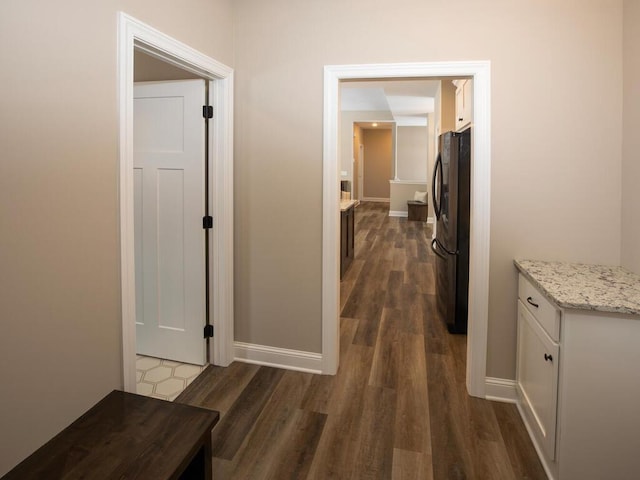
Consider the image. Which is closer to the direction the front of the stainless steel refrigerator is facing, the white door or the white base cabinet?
the white door

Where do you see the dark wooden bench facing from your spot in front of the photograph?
facing the viewer and to the right of the viewer

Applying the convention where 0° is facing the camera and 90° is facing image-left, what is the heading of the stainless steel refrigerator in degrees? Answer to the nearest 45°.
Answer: approximately 90°

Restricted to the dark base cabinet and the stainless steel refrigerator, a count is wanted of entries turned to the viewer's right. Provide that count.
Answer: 1

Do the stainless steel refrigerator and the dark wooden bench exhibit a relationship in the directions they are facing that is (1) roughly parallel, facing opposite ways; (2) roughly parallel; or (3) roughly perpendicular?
roughly parallel, facing opposite ways

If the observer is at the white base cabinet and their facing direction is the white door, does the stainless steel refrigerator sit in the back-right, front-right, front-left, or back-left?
front-right

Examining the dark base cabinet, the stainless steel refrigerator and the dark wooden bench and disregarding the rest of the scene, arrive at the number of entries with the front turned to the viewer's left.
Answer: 1

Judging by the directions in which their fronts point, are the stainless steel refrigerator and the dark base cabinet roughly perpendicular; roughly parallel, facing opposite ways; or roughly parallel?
roughly parallel, facing opposite ways

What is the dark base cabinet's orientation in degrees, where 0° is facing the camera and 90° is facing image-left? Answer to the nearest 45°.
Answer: approximately 270°

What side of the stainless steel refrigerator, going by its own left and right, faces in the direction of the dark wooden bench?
left

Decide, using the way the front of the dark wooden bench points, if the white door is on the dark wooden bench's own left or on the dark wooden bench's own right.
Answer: on the dark wooden bench's own left
